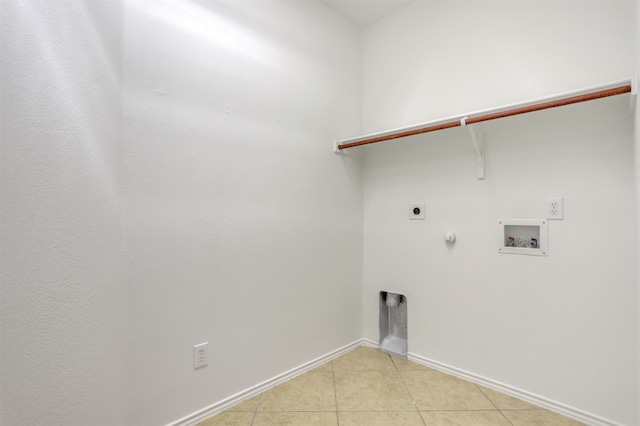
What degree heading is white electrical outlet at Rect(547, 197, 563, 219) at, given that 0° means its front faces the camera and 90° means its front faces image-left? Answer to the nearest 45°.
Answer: approximately 0°

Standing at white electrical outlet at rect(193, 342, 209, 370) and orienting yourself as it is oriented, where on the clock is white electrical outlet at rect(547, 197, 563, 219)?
white electrical outlet at rect(547, 197, 563, 219) is roughly at 11 o'clock from white electrical outlet at rect(193, 342, 209, 370).

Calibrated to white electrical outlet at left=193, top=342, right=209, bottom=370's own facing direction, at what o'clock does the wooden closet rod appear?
The wooden closet rod is roughly at 11 o'clock from the white electrical outlet.

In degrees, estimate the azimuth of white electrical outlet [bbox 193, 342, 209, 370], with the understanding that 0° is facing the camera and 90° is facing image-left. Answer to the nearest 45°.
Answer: approximately 315°

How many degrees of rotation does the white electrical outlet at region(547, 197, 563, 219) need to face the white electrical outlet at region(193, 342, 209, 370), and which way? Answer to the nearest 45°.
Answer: approximately 45° to its right

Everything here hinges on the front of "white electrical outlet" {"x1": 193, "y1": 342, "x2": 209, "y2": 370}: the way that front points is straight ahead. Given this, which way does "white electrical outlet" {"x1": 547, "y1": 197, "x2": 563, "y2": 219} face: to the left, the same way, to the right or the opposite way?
to the right
